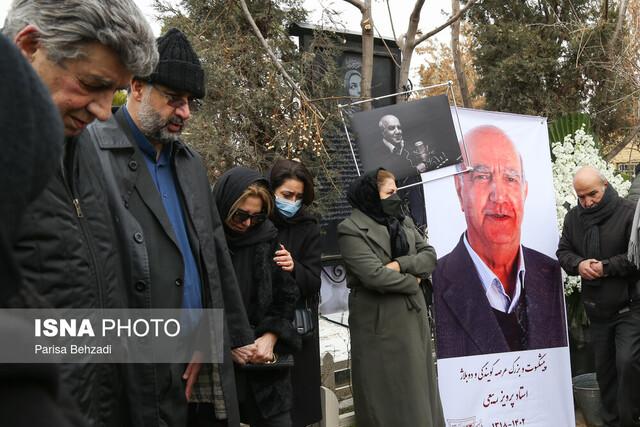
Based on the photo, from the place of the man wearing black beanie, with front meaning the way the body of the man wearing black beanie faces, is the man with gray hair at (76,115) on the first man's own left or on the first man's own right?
on the first man's own right

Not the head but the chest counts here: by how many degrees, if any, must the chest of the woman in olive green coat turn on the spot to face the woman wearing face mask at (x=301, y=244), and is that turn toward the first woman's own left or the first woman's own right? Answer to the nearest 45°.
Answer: approximately 90° to the first woman's own right

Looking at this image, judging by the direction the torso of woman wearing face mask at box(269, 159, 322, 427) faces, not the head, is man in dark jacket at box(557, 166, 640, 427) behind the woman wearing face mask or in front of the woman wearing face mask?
behind

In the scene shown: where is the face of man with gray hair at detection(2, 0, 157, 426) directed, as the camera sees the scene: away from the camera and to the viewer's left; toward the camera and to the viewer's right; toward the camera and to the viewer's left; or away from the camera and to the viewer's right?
toward the camera and to the viewer's right

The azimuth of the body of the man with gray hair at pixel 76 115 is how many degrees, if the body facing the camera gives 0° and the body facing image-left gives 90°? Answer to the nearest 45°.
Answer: approximately 315°

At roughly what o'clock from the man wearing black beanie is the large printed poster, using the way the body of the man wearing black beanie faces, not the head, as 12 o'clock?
The large printed poster is roughly at 9 o'clock from the man wearing black beanie.

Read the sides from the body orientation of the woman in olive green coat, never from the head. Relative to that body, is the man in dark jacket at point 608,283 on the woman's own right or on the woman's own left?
on the woman's own left
